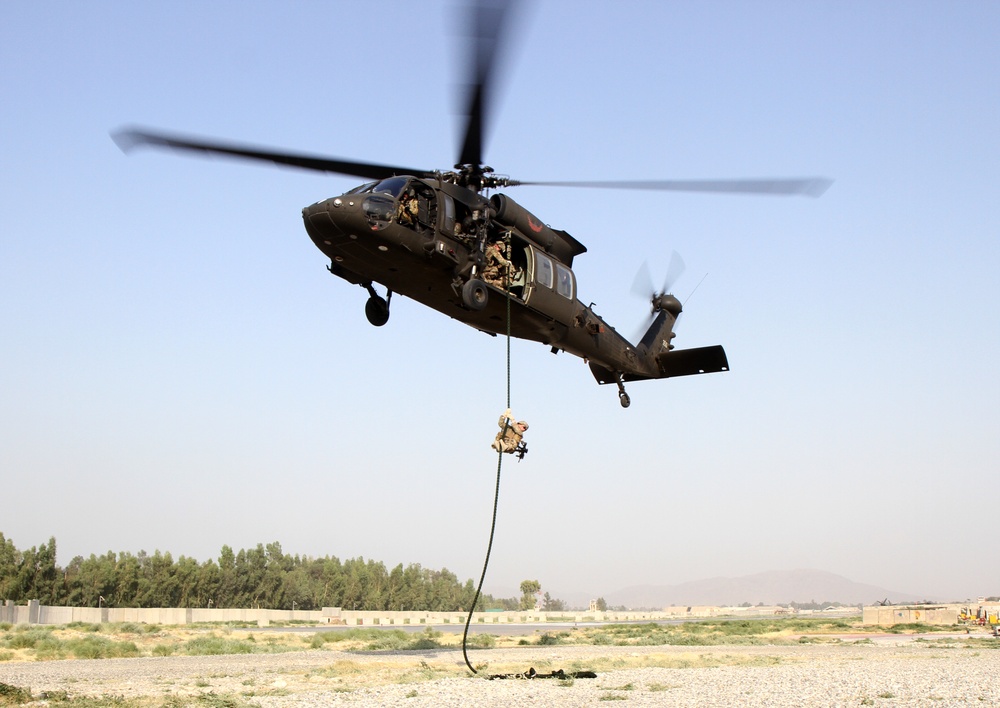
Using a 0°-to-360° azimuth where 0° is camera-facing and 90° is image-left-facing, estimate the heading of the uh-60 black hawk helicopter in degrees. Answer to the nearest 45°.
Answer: approximately 45°
